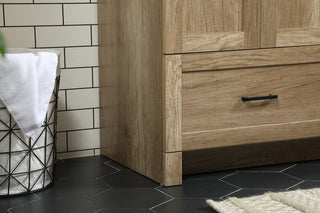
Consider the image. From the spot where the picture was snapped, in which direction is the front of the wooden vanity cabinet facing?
facing the viewer and to the right of the viewer

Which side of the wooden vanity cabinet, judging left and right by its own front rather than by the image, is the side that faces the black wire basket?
right

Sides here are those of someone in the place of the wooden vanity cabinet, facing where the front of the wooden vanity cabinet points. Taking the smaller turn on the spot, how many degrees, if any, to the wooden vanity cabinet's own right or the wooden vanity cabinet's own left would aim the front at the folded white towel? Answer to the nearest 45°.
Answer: approximately 90° to the wooden vanity cabinet's own right
